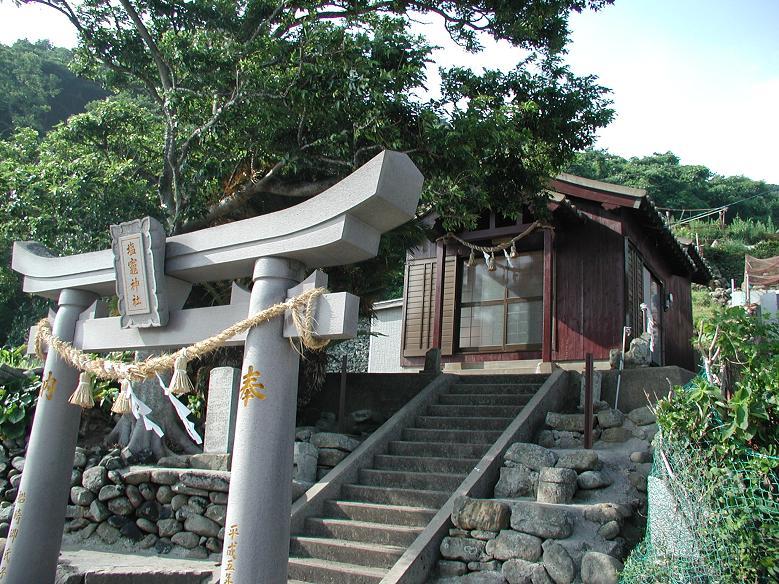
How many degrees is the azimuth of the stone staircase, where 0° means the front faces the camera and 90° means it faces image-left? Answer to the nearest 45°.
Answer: approximately 45°

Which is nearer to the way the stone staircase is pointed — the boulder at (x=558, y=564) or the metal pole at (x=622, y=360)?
the boulder

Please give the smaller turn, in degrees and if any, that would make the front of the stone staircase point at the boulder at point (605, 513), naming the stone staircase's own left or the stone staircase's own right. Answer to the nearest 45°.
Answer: approximately 90° to the stone staircase's own left

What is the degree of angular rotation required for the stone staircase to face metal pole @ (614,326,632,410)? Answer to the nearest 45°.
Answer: approximately 180°

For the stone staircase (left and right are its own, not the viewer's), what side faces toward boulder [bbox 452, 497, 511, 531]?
left

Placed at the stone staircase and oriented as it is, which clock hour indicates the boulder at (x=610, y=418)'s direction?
The boulder is roughly at 7 o'clock from the stone staircase.

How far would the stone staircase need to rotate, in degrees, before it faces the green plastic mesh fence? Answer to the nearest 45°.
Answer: approximately 90° to its left

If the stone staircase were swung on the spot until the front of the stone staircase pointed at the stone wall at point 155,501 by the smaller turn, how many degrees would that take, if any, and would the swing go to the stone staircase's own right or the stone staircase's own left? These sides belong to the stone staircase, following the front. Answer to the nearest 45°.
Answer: approximately 45° to the stone staircase's own right

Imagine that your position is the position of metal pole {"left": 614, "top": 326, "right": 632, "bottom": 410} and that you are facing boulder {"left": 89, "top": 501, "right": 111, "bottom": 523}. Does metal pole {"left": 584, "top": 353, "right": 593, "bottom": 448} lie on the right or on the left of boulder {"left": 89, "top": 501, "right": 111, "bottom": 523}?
left
